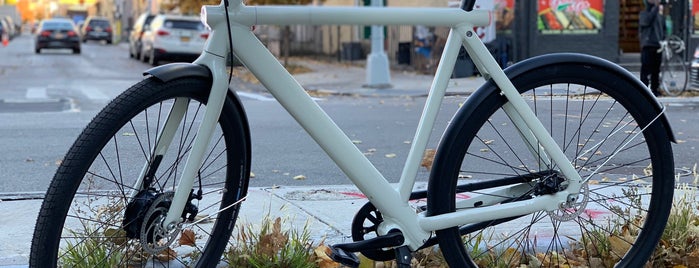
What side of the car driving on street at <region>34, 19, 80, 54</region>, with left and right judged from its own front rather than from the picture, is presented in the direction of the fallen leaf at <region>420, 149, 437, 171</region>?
back

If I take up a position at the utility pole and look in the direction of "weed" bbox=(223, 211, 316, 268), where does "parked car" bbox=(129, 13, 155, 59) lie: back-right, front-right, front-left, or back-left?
back-right

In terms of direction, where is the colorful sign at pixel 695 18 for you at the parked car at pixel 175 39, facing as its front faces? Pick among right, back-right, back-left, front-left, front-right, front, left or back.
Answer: back-right

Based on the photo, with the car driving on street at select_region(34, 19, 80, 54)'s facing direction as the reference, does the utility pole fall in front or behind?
behind

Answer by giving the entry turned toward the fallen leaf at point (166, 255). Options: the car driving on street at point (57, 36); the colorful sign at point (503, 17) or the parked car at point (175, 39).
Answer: the colorful sign

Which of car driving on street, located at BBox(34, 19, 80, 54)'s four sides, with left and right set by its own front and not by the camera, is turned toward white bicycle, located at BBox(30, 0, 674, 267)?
back

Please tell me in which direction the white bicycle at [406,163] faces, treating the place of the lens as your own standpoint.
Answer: facing to the left of the viewer

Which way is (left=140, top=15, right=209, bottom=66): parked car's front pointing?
away from the camera
